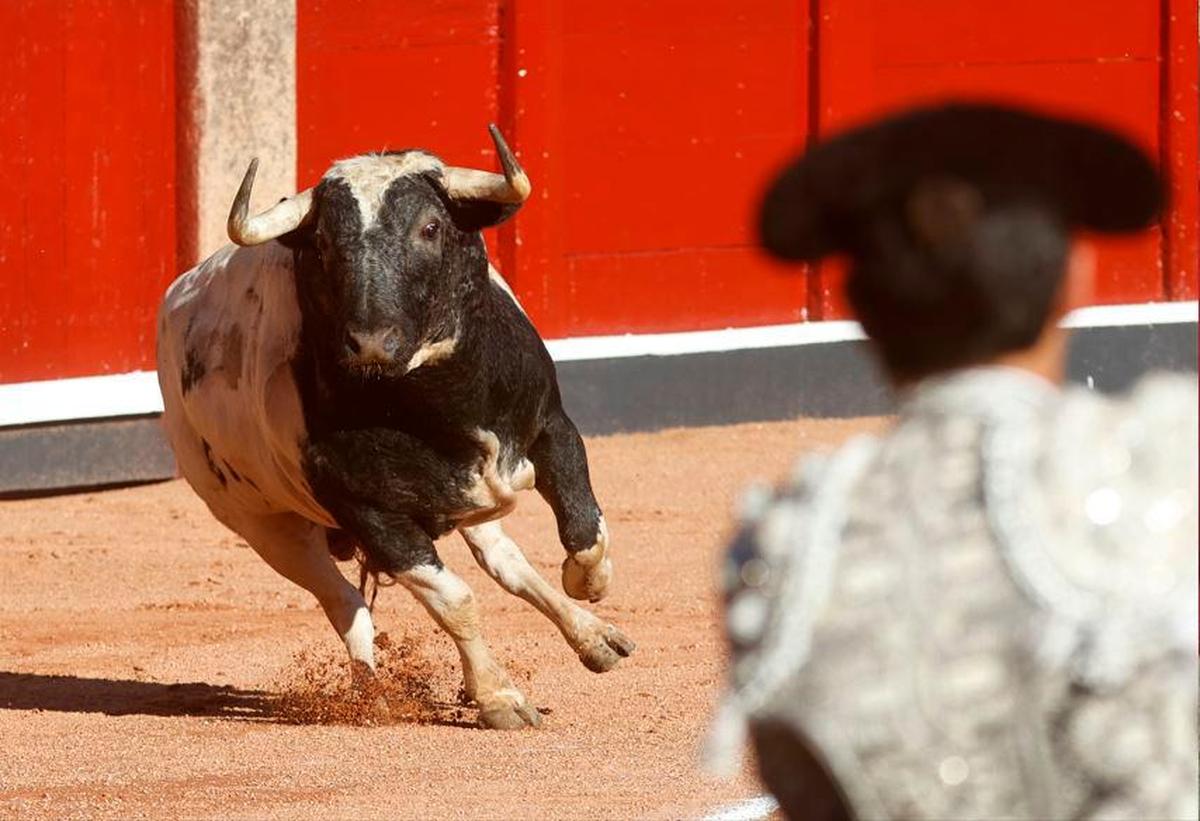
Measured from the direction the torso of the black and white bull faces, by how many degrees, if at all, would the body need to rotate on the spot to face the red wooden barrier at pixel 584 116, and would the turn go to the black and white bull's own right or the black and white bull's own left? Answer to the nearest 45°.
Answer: approximately 135° to the black and white bull's own left

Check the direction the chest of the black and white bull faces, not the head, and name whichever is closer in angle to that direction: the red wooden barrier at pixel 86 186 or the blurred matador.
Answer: the blurred matador

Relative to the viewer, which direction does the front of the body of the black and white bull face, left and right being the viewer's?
facing the viewer and to the right of the viewer

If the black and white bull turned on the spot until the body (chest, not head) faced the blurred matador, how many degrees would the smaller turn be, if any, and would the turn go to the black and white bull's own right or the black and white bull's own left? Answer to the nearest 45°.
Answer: approximately 45° to the black and white bull's own right

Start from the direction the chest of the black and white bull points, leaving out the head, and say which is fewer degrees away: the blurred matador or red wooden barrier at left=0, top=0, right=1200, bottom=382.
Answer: the blurred matador

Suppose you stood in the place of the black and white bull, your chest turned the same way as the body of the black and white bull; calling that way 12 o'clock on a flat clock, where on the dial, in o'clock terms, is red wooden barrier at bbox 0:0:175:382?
The red wooden barrier is roughly at 7 o'clock from the black and white bull.
